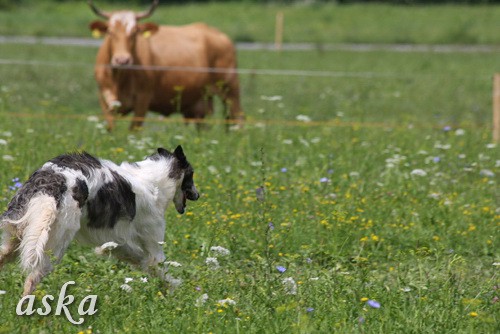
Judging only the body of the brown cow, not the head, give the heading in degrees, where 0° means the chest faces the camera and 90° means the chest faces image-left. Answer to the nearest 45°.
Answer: approximately 45°

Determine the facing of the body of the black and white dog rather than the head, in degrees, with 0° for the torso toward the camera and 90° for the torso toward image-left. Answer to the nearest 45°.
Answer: approximately 225°

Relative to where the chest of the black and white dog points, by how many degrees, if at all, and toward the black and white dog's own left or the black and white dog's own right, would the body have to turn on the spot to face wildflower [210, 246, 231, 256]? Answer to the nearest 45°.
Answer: approximately 45° to the black and white dog's own right

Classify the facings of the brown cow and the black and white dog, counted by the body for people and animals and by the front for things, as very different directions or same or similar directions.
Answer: very different directions

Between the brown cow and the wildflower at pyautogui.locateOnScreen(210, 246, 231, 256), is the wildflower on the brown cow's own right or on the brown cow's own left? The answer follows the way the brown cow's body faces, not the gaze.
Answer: on the brown cow's own left

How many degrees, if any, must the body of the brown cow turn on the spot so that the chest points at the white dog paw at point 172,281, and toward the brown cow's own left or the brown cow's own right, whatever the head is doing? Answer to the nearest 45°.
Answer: approximately 45° to the brown cow's own left

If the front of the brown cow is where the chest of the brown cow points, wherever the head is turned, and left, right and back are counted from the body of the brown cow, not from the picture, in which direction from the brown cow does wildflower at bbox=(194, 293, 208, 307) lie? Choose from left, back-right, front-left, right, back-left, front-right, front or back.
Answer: front-left

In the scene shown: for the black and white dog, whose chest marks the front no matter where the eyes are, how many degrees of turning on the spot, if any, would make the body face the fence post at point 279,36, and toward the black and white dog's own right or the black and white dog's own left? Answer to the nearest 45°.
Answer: approximately 45° to the black and white dog's own left

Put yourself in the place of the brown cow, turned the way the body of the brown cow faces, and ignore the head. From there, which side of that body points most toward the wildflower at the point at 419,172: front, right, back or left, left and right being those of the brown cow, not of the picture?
left
